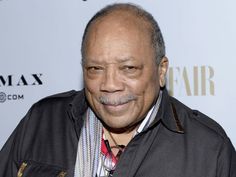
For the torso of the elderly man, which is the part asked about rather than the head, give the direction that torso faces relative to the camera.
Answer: toward the camera
